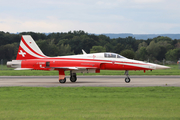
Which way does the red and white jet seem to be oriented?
to the viewer's right
